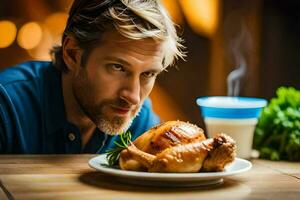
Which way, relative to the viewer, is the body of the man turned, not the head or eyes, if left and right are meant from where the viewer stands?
facing the viewer and to the right of the viewer

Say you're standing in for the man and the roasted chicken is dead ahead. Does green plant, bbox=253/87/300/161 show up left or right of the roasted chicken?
left

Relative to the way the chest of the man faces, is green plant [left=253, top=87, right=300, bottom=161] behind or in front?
in front

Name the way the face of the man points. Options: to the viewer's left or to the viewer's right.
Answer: to the viewer's right
